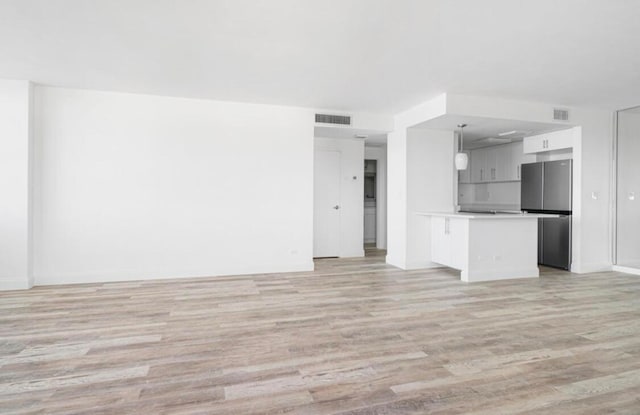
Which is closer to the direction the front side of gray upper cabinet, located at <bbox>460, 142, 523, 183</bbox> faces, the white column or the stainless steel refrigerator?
the white column

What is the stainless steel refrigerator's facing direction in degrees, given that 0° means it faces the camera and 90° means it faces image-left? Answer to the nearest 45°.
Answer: approximately 45°

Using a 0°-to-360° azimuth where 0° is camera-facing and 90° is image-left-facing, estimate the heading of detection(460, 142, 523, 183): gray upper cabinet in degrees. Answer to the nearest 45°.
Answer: approximately 45°

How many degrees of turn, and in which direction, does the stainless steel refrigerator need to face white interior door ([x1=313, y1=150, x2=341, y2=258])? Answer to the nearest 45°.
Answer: approximately 45° to its right

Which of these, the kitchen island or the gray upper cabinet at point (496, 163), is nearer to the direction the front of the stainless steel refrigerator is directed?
the kitchen island
